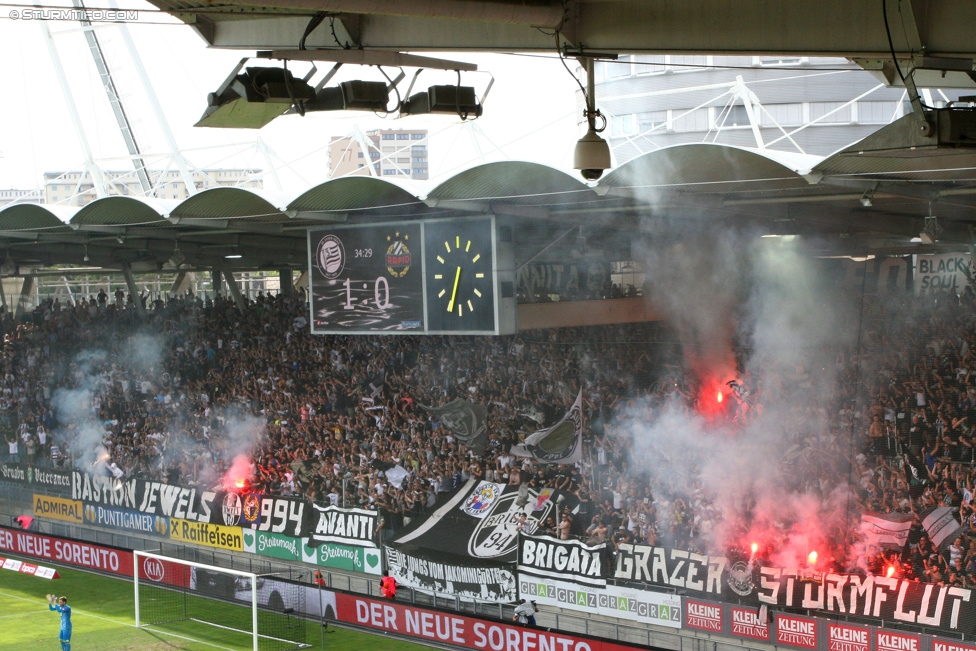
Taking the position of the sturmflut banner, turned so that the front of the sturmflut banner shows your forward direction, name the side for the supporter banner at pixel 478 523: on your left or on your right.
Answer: on your right

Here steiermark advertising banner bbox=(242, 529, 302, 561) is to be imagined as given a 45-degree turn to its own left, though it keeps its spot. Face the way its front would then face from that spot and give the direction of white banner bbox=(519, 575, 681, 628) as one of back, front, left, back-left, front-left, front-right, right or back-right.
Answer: front

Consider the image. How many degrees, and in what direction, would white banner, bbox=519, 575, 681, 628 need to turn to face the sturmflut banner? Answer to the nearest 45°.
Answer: approximately 90° to its left

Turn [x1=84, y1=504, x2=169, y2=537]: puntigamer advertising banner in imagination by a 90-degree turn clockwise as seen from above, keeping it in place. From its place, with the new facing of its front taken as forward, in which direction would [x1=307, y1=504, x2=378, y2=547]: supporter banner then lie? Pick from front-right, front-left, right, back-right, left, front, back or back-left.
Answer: back

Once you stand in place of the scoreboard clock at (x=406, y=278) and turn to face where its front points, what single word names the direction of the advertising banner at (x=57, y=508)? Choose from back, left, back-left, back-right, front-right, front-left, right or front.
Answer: right

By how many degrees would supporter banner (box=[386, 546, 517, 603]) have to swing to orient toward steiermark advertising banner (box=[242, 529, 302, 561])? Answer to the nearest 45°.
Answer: approximately 90° to its right

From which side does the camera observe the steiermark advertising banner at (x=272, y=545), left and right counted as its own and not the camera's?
front

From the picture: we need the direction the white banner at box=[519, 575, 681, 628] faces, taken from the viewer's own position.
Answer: facing the viewer and to the left of the viewer

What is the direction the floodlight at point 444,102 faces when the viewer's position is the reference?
facing to the left of the viewer
